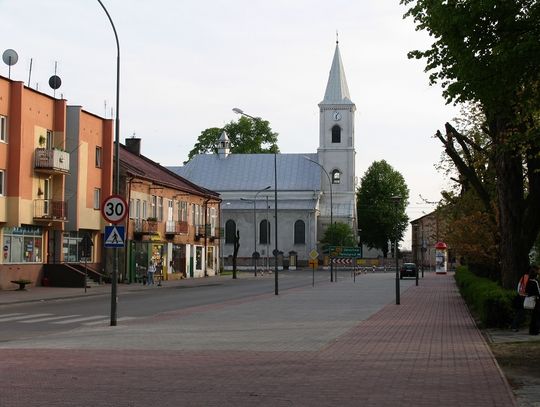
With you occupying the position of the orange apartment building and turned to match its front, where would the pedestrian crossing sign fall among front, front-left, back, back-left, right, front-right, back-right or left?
front-right

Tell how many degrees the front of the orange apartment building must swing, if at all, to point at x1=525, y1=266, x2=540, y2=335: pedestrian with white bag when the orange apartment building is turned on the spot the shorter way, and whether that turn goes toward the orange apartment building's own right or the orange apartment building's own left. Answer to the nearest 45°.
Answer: approximately 45° to the orange apartment building's own right

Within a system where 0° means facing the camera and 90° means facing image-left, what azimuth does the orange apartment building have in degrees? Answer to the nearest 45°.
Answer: approximately 315°

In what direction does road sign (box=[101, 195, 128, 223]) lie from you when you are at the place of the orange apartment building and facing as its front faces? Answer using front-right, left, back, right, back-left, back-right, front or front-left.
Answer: front-right

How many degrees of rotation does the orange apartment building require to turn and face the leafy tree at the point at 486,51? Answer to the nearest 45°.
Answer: approximately 45° to its right
